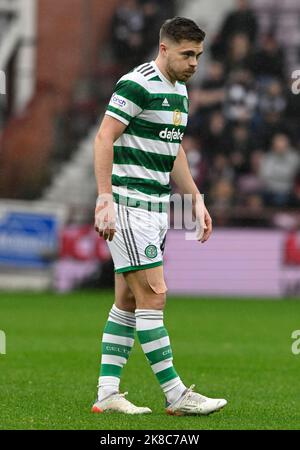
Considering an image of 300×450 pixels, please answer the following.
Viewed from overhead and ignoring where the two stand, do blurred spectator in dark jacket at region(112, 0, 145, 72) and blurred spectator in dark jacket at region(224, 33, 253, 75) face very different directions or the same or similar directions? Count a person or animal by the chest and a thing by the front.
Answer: same or similar directions

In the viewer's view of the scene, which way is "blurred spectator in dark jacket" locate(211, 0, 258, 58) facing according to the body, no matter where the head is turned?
toward the camera

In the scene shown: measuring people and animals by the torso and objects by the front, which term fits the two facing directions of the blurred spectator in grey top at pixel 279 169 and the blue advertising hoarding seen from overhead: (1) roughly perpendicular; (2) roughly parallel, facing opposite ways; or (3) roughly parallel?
roughly parallel

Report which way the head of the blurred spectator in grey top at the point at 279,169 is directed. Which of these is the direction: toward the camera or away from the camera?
toward the camera

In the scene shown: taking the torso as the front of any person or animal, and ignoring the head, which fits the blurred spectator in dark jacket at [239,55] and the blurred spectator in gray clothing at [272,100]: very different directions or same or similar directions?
same or similar directions

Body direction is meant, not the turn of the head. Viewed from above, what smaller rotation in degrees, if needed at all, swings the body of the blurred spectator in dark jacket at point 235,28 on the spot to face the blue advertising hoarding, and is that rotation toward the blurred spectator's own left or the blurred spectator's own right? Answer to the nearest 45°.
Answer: approximately 45° to the blurred spectator's own right

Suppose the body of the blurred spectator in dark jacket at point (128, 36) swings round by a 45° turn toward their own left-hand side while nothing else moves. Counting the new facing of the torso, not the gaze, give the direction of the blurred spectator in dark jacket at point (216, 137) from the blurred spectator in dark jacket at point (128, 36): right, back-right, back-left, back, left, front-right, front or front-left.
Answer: front

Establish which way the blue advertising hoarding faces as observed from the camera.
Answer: facing the viewer

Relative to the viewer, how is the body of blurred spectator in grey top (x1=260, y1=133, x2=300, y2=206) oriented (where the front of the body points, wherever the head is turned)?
toward the camera

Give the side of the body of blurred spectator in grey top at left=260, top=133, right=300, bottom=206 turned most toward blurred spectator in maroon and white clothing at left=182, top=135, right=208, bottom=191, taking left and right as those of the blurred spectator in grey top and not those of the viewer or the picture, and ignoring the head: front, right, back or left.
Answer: right
